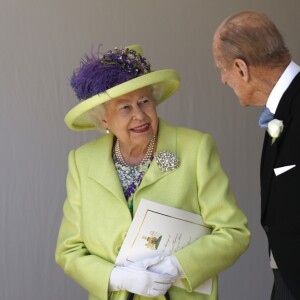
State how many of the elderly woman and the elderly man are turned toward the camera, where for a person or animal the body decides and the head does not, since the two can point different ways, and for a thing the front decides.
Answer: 1

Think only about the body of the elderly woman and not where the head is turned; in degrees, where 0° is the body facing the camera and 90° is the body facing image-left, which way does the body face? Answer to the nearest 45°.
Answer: approximately 0°

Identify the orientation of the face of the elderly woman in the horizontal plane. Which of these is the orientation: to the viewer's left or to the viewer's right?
to the viewer's right

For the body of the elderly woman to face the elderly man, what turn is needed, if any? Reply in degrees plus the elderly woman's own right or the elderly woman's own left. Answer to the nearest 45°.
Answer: approximately 45° to the elderly woman's own left

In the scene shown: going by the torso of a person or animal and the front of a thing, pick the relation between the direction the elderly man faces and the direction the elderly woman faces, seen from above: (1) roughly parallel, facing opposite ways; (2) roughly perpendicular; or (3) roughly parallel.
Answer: roughly perpendicular

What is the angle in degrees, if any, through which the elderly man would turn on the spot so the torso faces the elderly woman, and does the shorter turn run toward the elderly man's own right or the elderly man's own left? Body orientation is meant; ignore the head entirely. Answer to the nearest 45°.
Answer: approximately 45° to the elderly man's own right

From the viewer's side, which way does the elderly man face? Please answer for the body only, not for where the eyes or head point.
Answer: to the viewer's left
